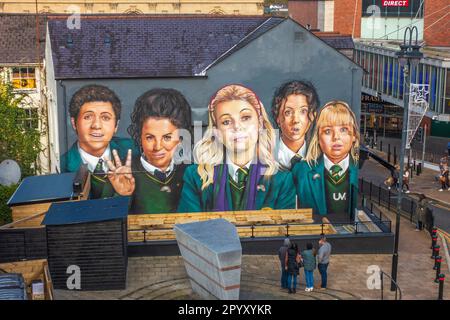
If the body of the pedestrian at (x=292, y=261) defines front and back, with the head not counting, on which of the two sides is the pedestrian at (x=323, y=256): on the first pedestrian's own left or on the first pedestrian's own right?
on the first pedestrian's own right

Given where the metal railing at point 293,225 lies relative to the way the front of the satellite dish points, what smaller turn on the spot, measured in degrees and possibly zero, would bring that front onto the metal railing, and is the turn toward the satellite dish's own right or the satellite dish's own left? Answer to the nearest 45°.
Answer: approximately 45° to the satellite dish's own left

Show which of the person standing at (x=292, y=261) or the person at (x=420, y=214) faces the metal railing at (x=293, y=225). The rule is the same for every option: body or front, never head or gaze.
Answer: the person standing at (x=292, y=261)

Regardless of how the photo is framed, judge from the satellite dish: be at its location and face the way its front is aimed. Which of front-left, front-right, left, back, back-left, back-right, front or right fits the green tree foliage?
back

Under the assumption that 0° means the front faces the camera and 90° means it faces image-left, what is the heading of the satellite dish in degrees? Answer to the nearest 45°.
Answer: approximately 0°

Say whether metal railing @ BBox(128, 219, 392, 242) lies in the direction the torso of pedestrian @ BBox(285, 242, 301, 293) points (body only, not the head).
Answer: yes

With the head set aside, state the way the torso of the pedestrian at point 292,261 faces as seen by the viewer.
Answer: away from the camera

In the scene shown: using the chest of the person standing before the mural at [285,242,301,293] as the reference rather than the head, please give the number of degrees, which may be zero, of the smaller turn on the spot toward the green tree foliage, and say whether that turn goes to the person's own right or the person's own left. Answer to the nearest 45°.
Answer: approximately 45° to the person's own left
